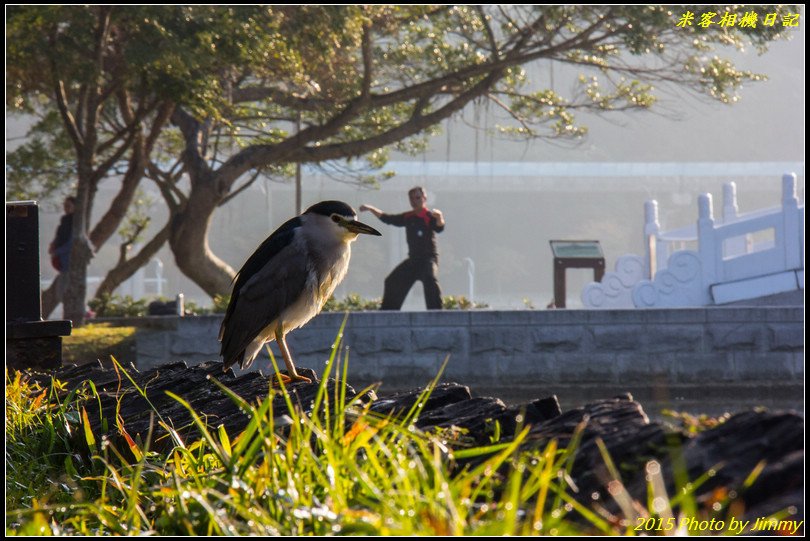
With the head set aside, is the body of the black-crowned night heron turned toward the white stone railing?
no

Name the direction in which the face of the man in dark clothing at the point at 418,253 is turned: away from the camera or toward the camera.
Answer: toward the camera

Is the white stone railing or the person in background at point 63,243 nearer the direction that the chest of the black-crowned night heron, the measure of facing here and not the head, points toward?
the white stone railing

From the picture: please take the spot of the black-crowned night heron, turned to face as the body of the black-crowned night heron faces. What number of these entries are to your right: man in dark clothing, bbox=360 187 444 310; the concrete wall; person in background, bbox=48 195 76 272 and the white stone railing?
0

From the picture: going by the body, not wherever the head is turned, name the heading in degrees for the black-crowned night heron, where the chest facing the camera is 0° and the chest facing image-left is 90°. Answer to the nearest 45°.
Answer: approximately 270°

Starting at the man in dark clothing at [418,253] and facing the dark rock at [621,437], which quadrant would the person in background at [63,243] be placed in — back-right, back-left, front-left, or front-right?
back-right
